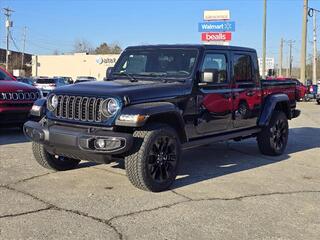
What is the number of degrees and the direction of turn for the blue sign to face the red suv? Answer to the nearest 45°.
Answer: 0° — it already faces it

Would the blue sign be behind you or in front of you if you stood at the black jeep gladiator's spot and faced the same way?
behind

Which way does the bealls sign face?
toward the camera

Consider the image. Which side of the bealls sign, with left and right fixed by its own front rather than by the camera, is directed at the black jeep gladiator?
front

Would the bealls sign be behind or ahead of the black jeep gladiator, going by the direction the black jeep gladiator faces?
behind

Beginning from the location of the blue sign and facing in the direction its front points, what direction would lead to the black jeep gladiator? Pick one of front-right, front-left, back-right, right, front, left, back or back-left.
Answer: front

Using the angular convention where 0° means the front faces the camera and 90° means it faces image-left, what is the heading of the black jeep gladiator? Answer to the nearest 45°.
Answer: approximately 45°

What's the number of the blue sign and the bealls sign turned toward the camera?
2

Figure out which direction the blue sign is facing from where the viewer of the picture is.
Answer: facing the viewer
